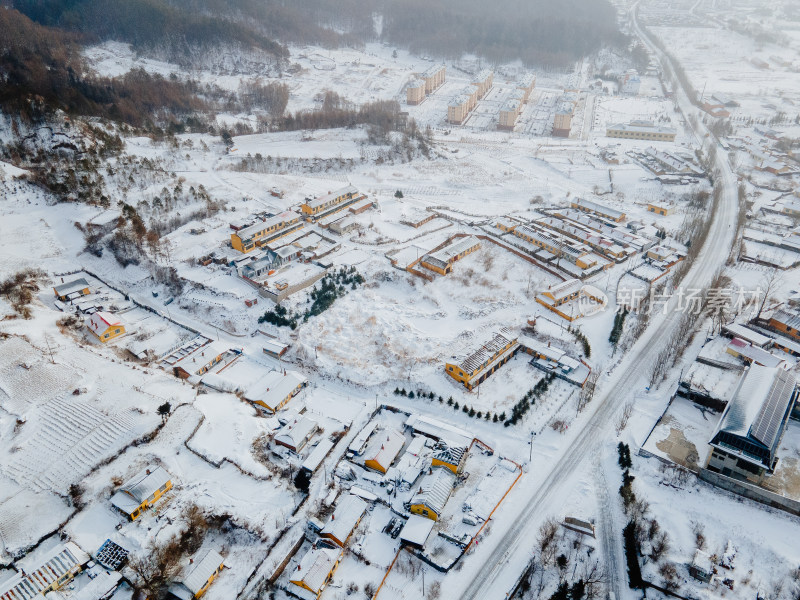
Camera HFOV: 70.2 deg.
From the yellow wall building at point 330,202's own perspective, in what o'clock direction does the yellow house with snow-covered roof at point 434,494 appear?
The yellow house with snow-covered roof is roughly at 1 o'clock from the yellow wall building.

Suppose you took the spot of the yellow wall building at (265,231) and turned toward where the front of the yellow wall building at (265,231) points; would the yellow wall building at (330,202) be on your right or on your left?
on your left

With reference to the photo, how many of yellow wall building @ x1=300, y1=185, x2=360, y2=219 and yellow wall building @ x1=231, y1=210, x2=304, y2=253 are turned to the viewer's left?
0

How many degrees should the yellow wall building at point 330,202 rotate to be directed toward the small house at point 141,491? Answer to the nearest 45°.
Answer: approximately 45° to its right

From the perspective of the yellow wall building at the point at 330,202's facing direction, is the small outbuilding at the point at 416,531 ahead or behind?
ahead

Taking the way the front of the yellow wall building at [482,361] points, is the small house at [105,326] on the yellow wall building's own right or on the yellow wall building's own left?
on the yellow wall building's own right

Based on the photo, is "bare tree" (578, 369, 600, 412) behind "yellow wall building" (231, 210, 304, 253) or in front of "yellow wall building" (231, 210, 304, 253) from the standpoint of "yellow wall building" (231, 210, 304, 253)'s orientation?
in front

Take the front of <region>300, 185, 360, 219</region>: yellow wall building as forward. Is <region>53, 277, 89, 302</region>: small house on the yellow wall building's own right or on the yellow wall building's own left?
on the yellow wall building's own right

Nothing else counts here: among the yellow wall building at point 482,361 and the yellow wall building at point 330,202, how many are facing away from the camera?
0

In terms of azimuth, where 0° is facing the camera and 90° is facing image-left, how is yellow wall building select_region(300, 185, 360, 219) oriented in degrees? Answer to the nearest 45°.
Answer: approximately 315°
